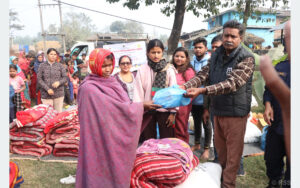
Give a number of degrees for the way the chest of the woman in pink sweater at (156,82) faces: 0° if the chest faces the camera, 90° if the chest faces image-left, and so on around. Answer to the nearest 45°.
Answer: approximately 0°

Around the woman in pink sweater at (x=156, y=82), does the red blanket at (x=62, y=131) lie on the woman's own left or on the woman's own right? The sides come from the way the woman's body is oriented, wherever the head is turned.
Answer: on the woman's own right

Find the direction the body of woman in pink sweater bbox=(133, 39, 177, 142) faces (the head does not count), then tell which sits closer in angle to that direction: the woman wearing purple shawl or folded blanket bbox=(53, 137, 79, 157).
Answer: the woman wearing purple shawl

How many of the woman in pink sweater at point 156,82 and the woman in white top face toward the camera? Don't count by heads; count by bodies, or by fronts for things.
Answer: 2

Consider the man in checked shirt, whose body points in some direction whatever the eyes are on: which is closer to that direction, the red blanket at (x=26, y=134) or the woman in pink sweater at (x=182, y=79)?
the red blanket
